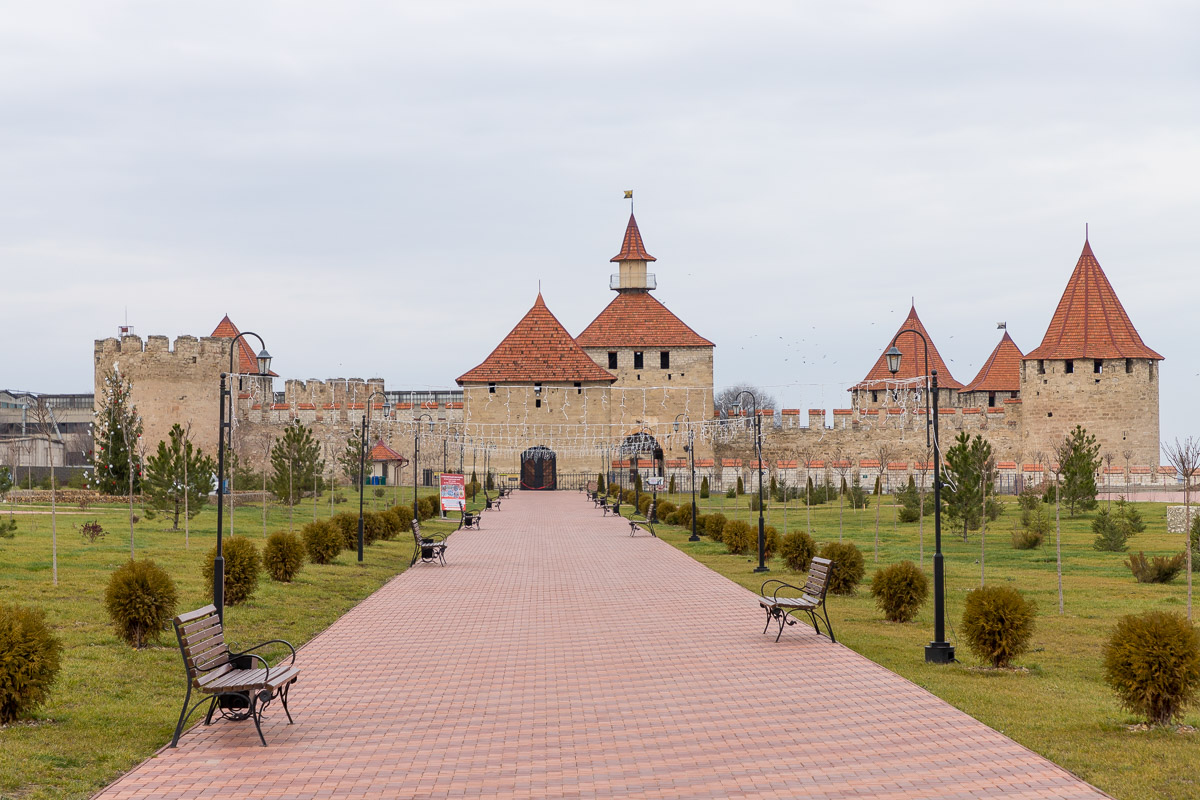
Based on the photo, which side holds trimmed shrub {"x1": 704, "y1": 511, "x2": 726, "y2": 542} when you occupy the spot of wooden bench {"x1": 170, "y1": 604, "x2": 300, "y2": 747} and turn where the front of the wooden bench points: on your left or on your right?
on your left

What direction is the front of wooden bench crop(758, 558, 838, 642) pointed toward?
to the viewer's left

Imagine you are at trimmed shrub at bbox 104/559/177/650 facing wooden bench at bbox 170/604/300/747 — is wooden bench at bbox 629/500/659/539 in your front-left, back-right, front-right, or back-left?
back-left

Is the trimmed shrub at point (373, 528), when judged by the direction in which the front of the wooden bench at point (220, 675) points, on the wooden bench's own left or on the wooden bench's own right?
on the wooden bench's own left

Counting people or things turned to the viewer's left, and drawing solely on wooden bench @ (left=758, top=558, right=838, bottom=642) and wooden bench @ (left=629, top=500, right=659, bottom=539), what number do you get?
2

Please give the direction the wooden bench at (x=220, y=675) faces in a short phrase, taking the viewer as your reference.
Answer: facing to the right of the viewer

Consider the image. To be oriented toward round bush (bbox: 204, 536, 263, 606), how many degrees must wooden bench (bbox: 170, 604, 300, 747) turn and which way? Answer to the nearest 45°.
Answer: approximately 90° to its left

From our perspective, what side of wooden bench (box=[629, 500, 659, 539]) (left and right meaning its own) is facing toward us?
left

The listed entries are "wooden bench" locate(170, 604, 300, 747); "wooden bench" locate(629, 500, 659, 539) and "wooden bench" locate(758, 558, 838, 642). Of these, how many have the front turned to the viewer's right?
1

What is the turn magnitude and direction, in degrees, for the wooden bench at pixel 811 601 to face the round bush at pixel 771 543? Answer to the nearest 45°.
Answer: approximately 90° to its right

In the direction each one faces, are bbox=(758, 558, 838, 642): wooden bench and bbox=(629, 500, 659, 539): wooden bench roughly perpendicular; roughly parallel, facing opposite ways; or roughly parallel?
roughly parallel

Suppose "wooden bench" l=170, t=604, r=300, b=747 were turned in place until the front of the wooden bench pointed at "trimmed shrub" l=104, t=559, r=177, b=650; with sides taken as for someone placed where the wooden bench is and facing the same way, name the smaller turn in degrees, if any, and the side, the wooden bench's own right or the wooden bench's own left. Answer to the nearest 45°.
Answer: approximately 90° to the wooden bench's own left
